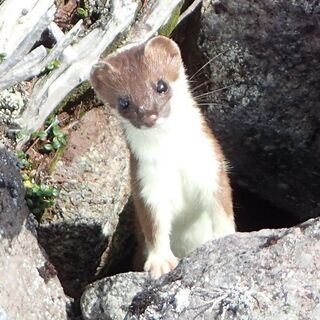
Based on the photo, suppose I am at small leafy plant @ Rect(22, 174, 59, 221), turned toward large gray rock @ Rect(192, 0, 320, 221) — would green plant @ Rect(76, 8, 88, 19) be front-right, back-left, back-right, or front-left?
front-left

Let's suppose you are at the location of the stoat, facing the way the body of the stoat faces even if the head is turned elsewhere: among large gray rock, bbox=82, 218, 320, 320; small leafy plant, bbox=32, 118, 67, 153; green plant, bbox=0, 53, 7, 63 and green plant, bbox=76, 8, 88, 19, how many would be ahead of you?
1

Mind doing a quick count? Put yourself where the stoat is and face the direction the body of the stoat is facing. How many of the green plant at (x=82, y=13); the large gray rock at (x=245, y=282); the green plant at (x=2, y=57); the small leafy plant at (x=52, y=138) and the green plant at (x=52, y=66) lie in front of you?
1

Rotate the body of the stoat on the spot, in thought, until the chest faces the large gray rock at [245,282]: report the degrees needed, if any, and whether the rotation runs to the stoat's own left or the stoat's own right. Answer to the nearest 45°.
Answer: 0° — it already faces it

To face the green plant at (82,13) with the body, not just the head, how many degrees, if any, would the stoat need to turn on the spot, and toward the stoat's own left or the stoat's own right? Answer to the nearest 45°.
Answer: approximately 180°

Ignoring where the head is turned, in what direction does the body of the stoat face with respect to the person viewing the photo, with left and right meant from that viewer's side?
facing the viewer

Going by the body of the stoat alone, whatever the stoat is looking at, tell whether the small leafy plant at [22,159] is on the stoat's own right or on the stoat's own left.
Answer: on the stoat's own right

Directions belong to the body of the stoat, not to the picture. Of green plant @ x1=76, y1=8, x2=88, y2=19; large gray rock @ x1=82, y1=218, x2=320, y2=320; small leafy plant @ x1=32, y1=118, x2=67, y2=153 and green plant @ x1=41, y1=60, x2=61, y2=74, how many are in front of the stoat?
1

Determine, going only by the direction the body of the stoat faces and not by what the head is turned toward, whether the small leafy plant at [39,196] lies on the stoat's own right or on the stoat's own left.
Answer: on the stoat's own right

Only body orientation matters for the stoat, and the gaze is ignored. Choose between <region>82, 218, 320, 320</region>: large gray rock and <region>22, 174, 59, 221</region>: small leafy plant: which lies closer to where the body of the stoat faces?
the large gray rock

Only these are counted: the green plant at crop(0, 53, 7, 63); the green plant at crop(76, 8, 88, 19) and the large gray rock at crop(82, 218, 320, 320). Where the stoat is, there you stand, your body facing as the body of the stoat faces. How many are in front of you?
1

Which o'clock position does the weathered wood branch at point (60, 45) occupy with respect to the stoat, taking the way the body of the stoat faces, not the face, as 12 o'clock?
The weathered wood branch is roughly at 4 o'clock from the stoat.

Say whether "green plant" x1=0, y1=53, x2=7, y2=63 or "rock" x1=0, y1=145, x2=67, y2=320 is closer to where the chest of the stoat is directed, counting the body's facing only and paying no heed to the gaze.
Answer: the rock

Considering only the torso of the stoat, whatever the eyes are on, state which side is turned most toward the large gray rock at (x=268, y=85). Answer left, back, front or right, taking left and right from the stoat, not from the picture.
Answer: left
